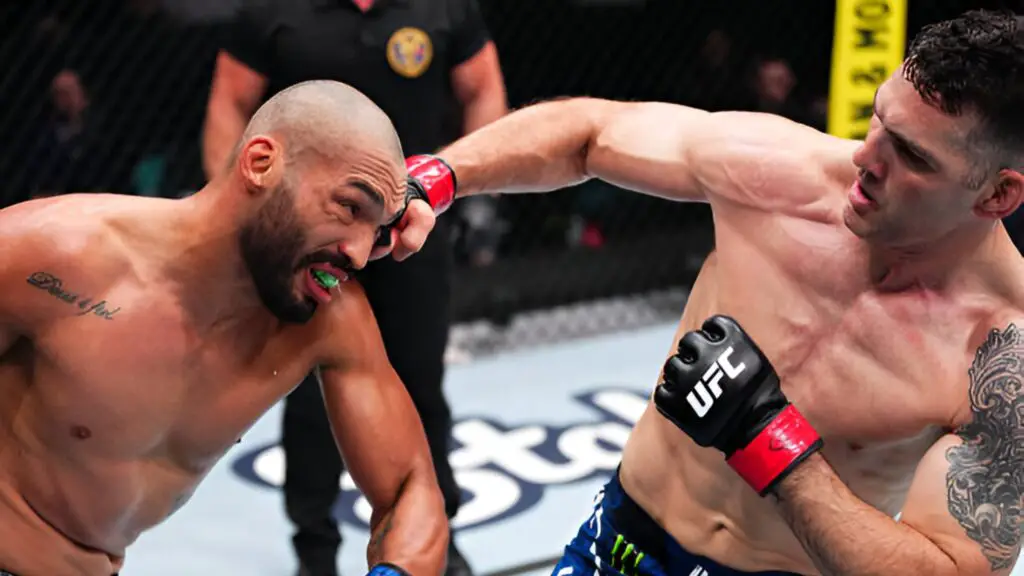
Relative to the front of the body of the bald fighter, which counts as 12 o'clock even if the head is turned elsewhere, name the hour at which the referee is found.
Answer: The referee is roughly at 8 o'clock from the bald fighter.

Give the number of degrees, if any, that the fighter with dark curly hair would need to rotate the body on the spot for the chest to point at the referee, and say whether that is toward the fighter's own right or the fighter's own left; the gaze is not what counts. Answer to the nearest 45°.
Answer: approximately 90° to the fighter's own right

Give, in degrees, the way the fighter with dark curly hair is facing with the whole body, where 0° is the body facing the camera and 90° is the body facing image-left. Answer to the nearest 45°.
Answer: approximately 45°

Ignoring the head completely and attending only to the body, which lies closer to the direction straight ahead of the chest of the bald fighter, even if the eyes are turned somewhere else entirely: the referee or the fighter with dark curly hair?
the fighter with dark curly hair

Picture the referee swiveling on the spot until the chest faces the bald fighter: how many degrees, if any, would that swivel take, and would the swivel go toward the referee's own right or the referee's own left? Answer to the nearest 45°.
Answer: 0° — they already face them

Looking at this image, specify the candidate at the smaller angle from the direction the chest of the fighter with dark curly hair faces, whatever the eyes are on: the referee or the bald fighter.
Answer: the bald fighter

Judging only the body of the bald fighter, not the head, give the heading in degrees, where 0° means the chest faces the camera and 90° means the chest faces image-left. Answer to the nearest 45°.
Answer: approximately 315°

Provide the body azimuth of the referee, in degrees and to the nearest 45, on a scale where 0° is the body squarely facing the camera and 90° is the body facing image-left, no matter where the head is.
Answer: approximately 0°
